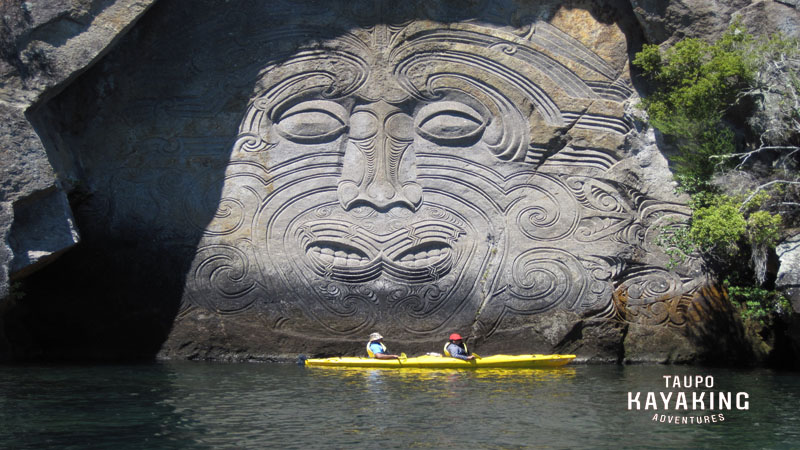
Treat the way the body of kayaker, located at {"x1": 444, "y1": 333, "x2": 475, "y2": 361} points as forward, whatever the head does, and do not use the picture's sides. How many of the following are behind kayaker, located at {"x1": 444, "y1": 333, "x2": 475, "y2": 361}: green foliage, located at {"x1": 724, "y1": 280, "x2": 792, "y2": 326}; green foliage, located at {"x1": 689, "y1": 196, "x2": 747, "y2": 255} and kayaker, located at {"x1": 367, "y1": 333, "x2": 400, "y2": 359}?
1

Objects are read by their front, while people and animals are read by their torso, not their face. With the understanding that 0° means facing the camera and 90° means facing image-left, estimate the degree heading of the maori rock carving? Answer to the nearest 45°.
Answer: approximately 0°

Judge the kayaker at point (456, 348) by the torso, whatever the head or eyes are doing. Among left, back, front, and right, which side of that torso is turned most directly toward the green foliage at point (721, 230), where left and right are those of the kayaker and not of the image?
front

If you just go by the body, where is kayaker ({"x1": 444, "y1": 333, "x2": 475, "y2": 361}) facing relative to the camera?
to the viewer's right

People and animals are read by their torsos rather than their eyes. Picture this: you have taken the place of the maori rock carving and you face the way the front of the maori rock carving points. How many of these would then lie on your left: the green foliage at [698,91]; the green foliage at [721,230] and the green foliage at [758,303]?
3

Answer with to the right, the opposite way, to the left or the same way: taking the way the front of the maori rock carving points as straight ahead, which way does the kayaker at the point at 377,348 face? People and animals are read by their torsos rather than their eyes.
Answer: to the left

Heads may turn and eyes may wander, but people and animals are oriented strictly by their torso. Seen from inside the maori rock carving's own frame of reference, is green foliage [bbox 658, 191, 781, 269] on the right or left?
on its left

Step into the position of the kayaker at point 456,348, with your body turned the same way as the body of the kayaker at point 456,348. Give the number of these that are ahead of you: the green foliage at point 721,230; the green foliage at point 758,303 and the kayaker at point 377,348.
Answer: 2

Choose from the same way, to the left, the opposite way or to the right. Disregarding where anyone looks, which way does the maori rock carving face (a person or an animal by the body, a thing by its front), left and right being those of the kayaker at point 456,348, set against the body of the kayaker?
to the right

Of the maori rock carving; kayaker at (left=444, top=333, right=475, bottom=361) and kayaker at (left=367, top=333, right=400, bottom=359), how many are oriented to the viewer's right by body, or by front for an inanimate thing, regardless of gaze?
2

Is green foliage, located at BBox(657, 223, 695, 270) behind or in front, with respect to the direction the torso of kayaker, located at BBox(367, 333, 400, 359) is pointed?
in front

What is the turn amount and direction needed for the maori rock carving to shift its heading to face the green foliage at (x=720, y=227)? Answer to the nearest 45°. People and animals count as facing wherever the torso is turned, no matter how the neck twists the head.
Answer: approximately 90° to its left

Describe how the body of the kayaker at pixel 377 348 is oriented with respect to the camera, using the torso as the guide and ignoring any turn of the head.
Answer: to the viewer's right
